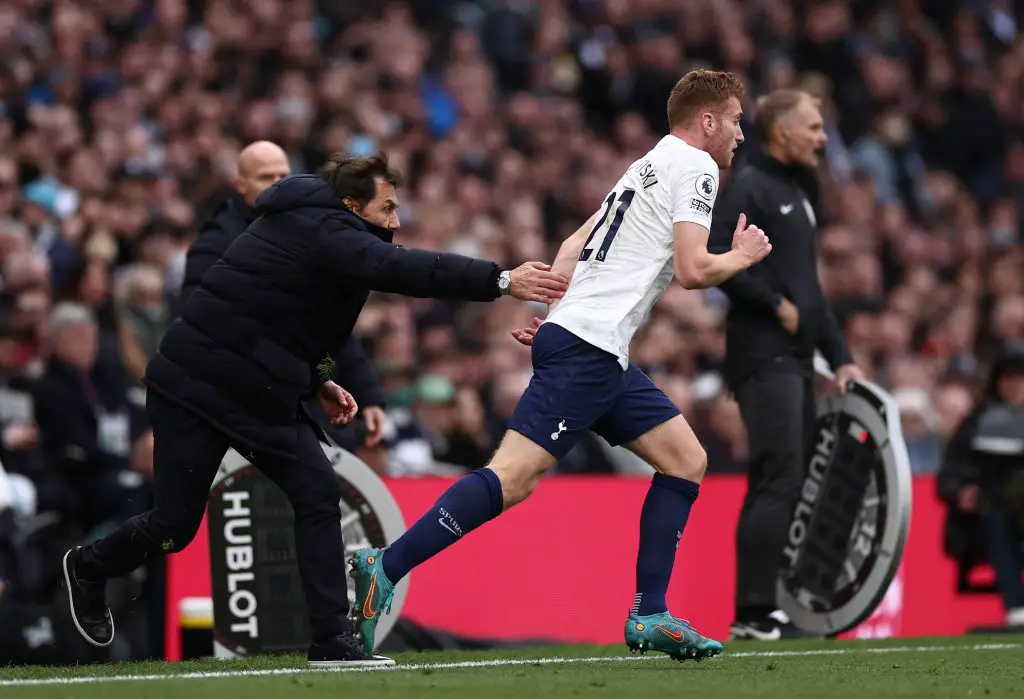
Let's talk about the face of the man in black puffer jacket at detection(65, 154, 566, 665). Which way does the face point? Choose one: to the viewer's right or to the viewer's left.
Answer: to the viewer's right

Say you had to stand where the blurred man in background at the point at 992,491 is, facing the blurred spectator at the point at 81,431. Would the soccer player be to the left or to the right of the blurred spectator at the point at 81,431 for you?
left

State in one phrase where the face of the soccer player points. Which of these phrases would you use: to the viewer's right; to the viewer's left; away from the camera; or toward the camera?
to the viewer's right

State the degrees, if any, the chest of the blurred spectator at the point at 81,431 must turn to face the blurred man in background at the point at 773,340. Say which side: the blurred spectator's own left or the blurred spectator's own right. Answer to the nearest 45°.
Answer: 0° — they already face them

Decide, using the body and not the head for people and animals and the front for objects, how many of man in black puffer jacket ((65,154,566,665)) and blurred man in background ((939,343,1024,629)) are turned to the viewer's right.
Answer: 1

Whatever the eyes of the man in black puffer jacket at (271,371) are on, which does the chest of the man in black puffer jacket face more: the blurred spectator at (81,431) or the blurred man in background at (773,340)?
the blurred man in background

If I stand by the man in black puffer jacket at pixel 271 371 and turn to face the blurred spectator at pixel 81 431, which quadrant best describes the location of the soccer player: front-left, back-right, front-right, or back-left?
back-right

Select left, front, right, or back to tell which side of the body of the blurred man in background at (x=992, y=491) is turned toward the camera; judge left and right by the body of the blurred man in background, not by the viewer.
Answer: front

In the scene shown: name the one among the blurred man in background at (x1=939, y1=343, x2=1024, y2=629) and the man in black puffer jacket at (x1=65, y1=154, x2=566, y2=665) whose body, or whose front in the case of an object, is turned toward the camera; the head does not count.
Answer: the blurred man in background

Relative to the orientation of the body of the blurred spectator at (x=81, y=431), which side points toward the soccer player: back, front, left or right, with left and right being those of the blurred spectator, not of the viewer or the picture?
front

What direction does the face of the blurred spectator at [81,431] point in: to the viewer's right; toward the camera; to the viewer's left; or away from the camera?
toward the camera

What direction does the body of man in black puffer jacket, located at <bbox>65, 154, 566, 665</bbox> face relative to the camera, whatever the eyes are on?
to the viewer's right

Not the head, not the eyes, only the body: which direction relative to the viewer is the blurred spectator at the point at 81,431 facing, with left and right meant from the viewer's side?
facing the viewer and to the right of the viewer
